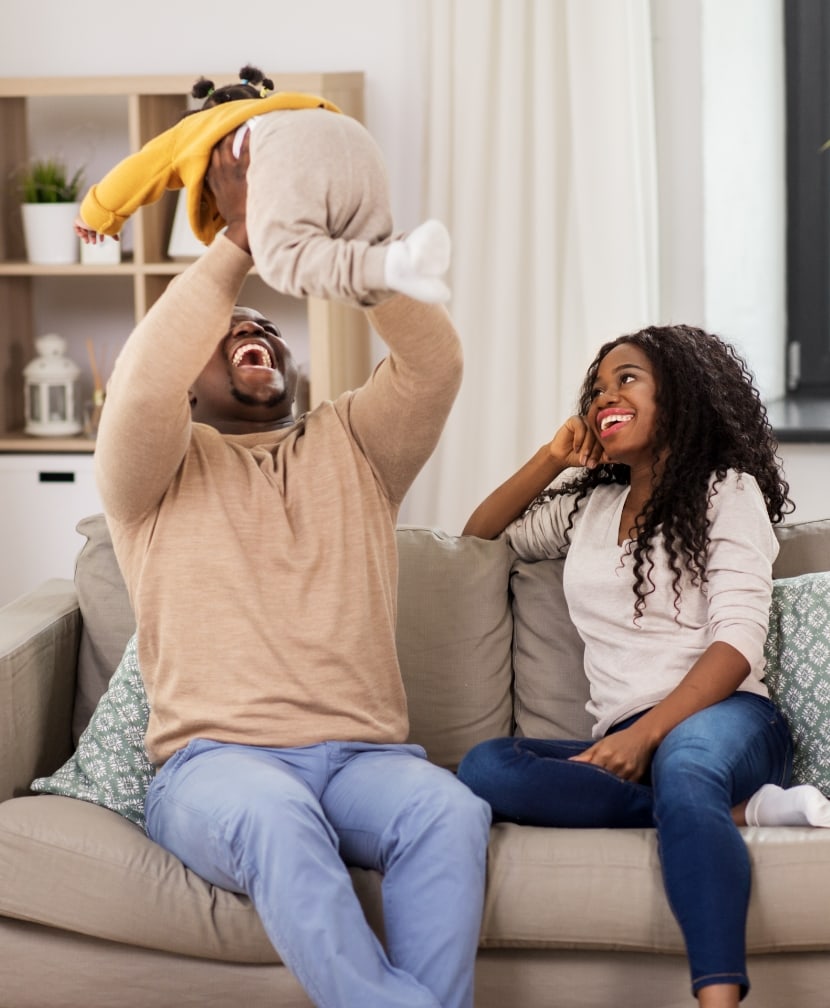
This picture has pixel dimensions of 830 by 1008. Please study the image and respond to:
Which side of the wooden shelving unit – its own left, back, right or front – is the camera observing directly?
front

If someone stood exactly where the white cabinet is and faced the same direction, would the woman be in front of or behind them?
in front

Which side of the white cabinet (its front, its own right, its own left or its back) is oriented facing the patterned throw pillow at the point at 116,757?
front

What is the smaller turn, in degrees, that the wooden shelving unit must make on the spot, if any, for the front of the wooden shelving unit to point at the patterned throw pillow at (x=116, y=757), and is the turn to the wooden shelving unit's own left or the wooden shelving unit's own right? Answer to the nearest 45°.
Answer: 0° — it already faces it

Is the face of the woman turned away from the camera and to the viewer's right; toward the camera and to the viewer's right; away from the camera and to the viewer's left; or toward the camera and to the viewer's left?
toward the camera and to the viewer's left

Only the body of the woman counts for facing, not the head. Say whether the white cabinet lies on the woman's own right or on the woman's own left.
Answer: on the woman's own right

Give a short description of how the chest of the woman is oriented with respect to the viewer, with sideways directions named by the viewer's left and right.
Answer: facing the viewer and to the left of the viewer

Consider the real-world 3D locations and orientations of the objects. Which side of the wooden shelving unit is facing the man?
front

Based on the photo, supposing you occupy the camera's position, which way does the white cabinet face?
facing the viewer

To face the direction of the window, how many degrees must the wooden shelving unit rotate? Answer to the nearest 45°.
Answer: approximately 90° to its left
